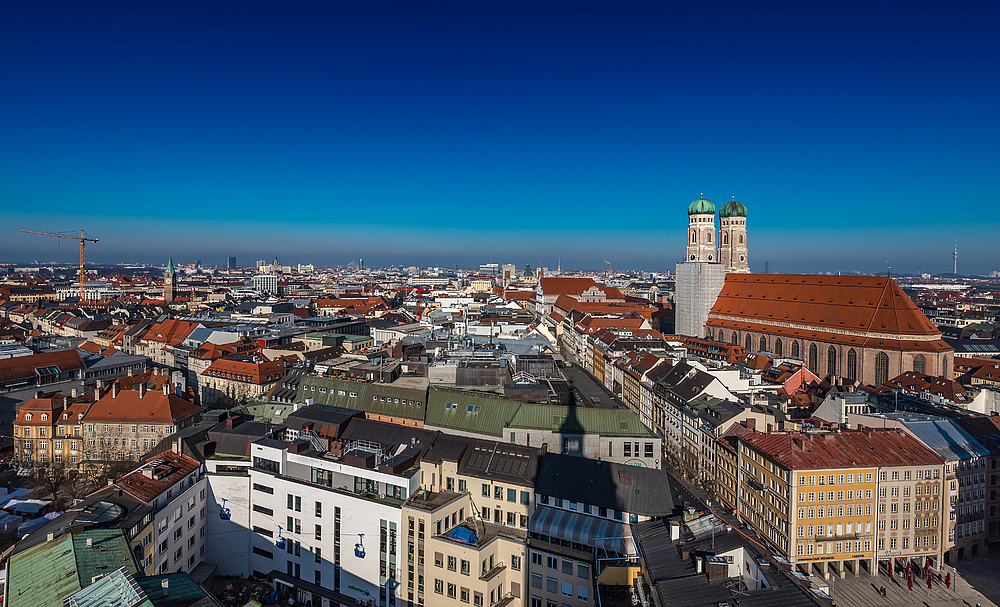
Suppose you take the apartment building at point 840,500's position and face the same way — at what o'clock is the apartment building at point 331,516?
the apartment building at point 331,516 is roughly at 2 o'clock from the apartment building at point 840,500.

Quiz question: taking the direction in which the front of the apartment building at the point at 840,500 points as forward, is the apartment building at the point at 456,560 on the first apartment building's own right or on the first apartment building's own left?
on the first apartment building's own right

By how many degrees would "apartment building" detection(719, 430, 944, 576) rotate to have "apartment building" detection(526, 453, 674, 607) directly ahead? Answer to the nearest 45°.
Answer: approximately 45° to its right

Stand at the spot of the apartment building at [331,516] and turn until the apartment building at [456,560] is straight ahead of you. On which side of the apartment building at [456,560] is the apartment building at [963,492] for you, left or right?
left

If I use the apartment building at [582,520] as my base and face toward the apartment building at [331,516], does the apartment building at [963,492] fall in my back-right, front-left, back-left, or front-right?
back-right

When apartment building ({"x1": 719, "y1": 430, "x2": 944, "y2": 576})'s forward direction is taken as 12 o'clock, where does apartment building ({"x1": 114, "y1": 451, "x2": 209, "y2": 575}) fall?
apartment building ({"x1": 114, "y1": 451, "x2": 209, "y2": 575}) is roughly at 2 o'clock from apartment building ({"x1": 719, "y1": 430, "x2": 944, "y2": 576}).

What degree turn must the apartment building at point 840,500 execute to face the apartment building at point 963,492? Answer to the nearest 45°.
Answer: approximately 135° to its left

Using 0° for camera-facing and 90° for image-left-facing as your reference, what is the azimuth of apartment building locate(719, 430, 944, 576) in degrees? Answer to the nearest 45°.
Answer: approximately 0°
